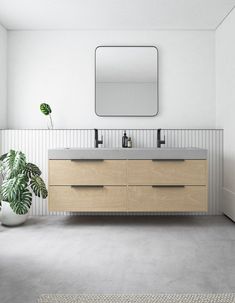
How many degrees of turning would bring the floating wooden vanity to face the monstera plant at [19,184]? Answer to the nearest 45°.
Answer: approximately 90° to its right

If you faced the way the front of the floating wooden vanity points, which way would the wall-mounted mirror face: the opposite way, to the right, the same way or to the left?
the same way

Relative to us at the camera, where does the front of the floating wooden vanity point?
facing the viewer

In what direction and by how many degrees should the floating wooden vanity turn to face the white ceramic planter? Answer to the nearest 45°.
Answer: approximately 90° to its right

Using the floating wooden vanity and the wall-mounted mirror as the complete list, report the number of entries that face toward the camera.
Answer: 2

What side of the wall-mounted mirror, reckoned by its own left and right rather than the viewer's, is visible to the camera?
front

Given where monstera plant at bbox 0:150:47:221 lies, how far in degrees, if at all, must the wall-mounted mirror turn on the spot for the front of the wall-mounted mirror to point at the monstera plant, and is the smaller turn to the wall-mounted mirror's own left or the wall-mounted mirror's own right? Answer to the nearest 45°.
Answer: approximately 45° to the wall-mounted mirror's own right
